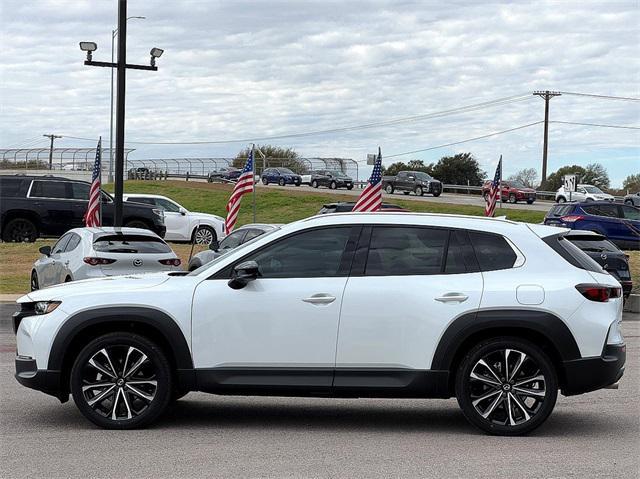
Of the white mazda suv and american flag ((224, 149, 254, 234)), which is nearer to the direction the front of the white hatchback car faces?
the american flag

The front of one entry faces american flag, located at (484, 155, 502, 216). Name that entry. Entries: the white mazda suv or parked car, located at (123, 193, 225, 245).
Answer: the parked car

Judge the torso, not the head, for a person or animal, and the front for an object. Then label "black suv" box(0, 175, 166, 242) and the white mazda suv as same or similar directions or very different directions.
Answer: very different directions

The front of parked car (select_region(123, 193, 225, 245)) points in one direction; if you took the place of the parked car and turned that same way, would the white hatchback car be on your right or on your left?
on your right

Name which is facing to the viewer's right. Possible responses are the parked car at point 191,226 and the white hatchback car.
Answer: the parked car

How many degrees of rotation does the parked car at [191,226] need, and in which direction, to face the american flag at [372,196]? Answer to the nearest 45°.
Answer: approximately 45° to its right

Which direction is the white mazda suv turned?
to the viewer's left

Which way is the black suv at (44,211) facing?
to the viewer's right

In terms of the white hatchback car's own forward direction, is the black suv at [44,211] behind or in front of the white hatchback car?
in front

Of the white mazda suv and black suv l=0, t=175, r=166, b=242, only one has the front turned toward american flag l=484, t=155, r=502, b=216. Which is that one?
the black suv

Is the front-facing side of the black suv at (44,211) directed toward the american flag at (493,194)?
yes

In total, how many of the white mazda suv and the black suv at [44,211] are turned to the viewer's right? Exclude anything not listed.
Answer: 1

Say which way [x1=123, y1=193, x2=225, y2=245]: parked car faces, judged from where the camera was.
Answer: facing to the right of the viewer

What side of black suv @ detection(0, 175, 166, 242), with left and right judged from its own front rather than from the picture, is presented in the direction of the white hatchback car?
right

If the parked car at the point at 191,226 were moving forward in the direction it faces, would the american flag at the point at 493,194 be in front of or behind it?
in front
